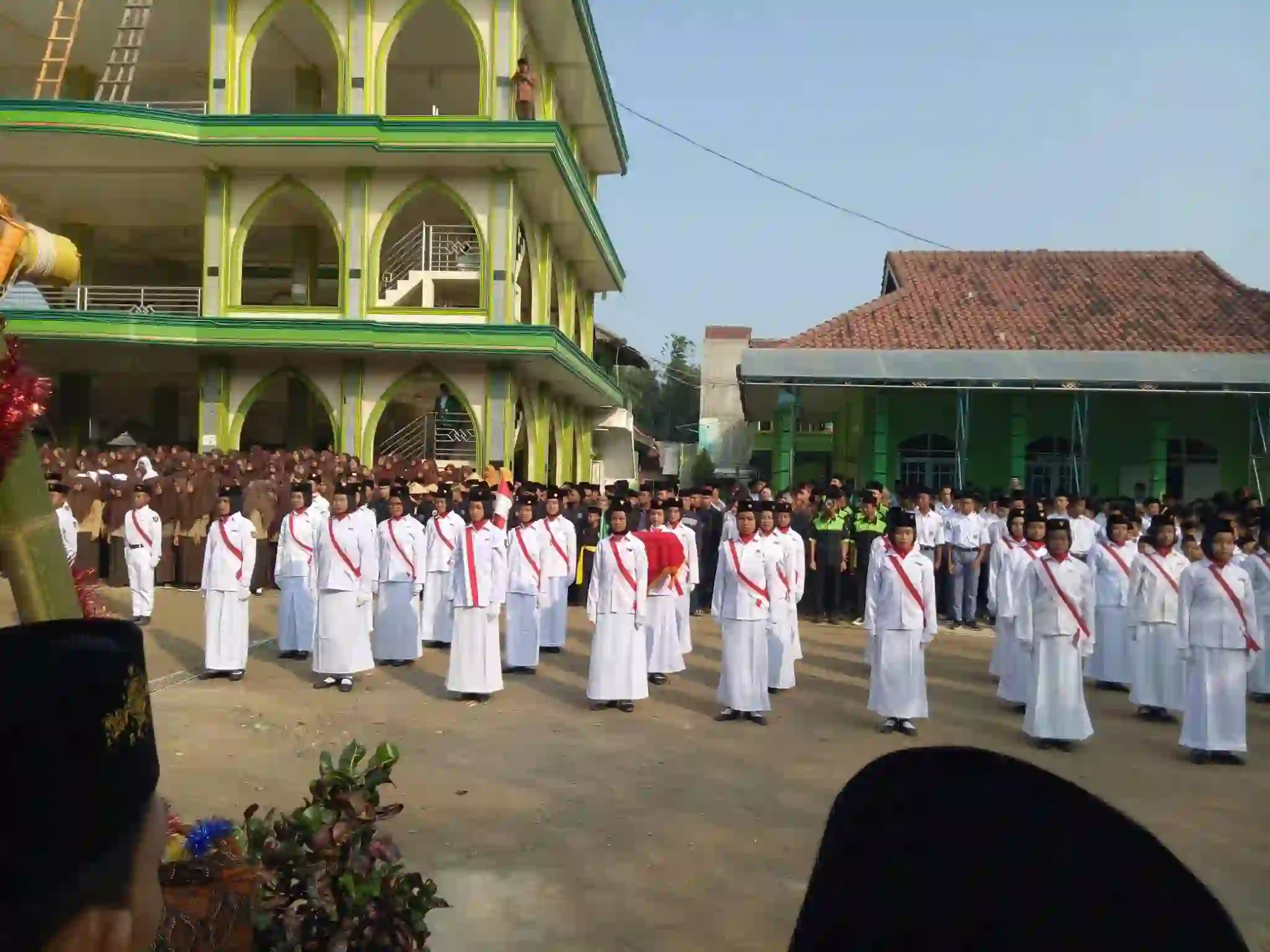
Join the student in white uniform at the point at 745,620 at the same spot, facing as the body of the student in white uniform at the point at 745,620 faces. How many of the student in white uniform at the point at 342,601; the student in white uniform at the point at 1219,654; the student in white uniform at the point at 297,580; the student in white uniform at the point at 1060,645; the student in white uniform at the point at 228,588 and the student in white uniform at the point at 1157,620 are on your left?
3

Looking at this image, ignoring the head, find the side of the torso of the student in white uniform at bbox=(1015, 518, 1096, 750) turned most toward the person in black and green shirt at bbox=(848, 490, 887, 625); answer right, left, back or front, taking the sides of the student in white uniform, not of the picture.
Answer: back

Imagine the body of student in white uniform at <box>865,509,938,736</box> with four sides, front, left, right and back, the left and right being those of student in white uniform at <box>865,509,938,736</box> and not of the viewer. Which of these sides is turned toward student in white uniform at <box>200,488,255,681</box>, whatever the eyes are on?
right

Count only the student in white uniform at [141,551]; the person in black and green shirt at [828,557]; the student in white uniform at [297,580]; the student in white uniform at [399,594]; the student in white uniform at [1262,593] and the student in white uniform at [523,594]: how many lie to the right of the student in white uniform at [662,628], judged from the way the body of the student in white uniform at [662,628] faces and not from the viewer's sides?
4

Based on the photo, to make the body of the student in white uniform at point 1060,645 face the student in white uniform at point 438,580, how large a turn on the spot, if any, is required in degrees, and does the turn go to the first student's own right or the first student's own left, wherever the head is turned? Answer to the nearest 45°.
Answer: approximately 90° to the first student's own right

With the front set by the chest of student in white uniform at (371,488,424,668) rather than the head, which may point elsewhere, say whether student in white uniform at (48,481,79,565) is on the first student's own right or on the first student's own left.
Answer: on the first student's own right

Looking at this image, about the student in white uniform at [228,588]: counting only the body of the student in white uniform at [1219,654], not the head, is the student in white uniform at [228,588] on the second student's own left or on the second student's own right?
on the second student's own right

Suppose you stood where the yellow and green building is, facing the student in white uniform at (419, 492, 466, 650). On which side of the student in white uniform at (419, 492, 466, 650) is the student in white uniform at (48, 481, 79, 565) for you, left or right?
right
